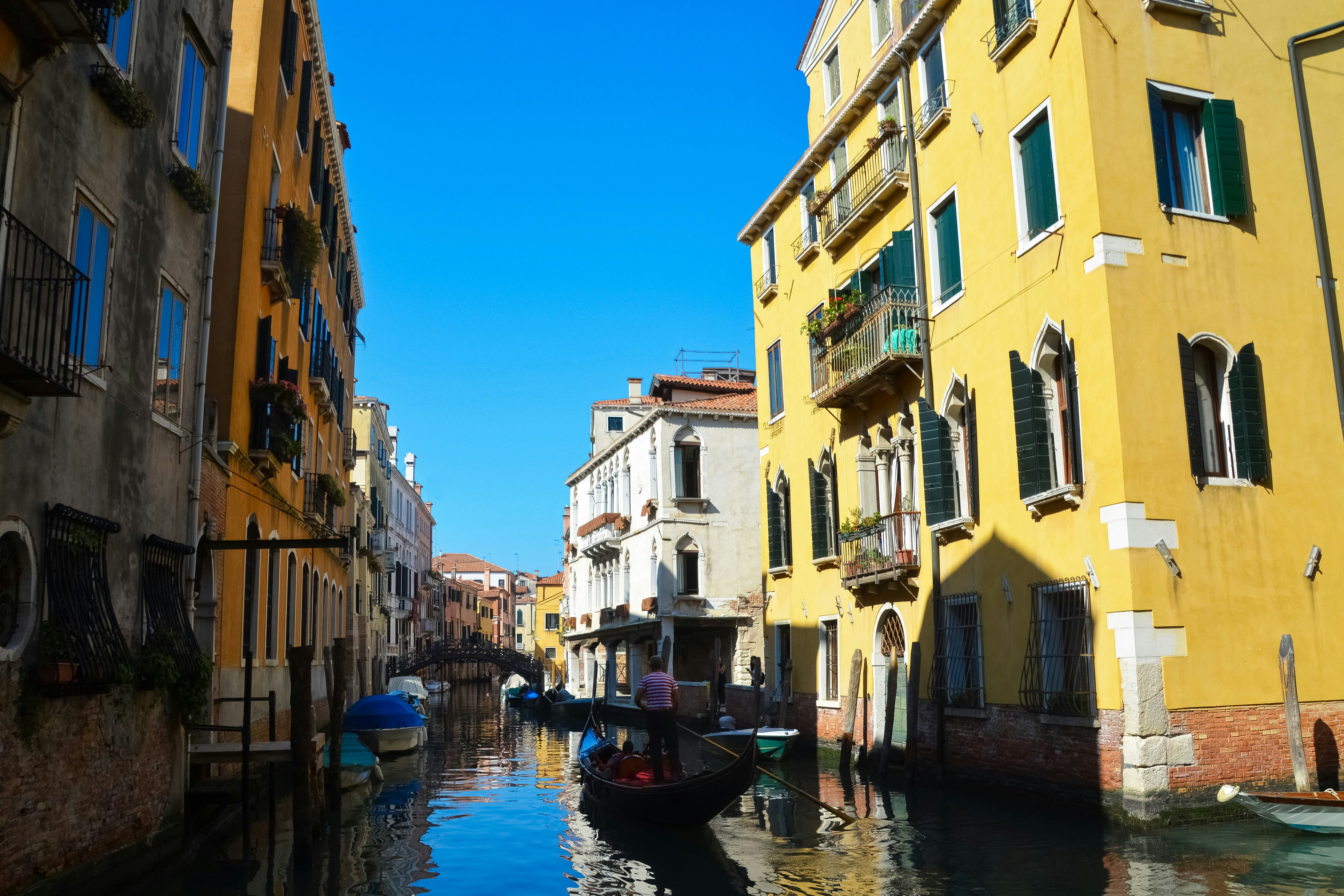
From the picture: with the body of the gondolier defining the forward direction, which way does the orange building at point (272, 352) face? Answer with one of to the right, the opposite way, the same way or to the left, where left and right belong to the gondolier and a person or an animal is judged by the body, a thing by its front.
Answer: to the right

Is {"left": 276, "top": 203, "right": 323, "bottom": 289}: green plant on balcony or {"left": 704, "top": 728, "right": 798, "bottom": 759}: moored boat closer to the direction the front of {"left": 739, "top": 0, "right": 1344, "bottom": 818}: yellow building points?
the green plant on balcony

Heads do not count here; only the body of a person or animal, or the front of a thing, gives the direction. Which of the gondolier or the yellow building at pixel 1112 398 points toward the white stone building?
the gondolier

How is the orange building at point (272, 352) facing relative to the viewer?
to the viewer's right

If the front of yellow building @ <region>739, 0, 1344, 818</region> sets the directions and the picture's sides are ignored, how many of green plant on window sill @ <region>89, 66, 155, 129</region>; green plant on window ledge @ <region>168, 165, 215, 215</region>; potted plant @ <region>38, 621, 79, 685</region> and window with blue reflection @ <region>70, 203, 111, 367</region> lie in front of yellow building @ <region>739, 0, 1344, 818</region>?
4

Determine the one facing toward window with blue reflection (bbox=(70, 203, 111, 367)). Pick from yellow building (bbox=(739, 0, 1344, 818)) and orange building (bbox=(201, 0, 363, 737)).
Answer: the yellow building

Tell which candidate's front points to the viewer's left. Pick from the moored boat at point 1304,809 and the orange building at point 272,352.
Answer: the moored boat

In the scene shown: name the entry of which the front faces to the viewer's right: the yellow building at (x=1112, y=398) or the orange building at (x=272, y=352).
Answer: the orange building

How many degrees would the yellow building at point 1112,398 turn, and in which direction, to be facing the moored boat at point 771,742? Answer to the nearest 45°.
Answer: approximately 90° to its right

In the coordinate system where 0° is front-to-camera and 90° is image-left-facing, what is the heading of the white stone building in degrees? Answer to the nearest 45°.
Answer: approximately 45°

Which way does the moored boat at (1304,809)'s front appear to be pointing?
to the viewer's left

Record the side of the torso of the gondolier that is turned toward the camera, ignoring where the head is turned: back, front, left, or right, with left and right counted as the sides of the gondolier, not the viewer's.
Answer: back
